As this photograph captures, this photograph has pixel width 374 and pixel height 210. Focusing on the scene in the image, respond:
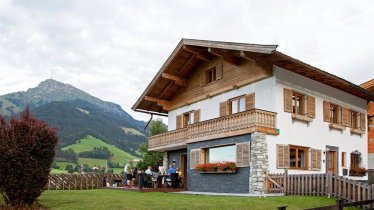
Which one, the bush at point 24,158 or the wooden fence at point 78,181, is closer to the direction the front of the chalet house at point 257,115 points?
the bush

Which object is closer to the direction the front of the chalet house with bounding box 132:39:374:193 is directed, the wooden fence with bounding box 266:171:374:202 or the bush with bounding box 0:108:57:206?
the bush

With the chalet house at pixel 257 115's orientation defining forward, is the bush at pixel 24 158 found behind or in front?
in front

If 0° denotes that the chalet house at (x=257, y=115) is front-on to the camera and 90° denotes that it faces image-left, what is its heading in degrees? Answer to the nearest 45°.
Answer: approximately 45°
